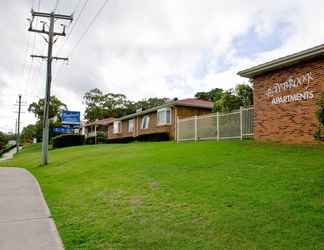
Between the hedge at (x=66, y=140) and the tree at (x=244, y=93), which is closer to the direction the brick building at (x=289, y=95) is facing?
the hedge

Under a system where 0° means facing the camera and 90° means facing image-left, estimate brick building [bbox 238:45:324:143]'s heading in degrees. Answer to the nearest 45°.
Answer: approximately 45°

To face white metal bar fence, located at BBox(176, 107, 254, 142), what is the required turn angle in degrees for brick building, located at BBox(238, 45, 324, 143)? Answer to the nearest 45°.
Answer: approximately 90° to its right

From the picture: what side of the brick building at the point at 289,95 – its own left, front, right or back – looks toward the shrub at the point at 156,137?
right

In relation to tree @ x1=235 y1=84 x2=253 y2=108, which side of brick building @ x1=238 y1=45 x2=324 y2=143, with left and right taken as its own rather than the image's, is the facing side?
right
